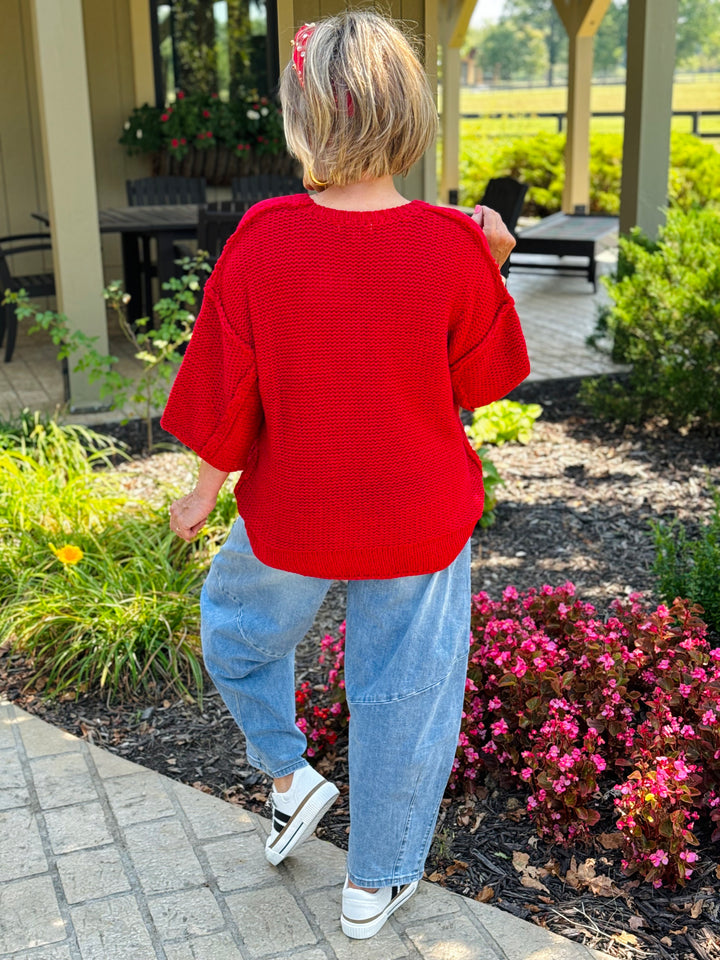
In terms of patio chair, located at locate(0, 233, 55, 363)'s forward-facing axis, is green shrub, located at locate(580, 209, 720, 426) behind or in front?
in front

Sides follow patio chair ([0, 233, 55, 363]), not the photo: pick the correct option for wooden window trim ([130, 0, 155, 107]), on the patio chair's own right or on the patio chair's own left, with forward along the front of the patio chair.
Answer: on the patio chair's own left

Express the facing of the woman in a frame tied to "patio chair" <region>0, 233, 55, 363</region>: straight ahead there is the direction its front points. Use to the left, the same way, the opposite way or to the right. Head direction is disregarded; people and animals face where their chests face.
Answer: to the left

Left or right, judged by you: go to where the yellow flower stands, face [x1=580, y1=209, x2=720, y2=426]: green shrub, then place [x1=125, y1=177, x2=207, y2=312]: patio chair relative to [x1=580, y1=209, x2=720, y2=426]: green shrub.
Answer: left

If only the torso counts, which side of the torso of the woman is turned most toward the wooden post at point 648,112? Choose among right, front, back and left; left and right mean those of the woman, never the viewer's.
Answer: front

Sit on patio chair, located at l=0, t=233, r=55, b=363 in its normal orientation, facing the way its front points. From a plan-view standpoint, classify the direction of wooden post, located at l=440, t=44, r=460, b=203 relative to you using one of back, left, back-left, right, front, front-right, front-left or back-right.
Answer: front-left

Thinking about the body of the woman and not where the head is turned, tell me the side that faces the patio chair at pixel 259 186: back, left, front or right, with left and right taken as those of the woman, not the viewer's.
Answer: front

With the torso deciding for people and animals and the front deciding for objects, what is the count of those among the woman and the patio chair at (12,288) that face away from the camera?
1

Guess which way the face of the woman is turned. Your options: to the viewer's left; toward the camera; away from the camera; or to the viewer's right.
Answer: away from the camera

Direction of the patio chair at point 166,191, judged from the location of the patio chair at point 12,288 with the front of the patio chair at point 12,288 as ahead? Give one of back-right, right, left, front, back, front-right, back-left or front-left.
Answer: front-left

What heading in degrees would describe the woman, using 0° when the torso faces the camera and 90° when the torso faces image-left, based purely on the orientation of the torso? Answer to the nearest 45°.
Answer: approximately 180°

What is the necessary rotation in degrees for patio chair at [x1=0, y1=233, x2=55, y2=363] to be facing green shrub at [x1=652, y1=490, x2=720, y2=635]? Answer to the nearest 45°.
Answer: approximately 90° to its right

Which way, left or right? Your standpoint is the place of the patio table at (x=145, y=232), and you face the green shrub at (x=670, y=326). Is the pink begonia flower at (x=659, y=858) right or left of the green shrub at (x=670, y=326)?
right

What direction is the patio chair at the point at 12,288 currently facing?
to the viewer's right
